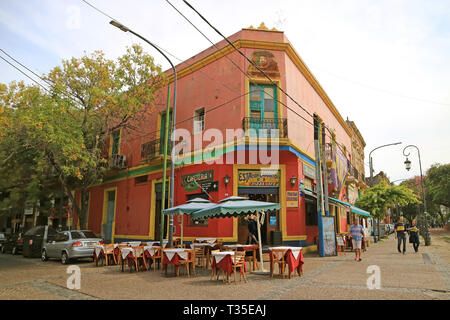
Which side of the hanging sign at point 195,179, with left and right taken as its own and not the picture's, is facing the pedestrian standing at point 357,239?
left

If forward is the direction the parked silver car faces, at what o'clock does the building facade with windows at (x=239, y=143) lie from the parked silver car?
The building facade with windows is roughly at 5 o'clock from the parked silver car.

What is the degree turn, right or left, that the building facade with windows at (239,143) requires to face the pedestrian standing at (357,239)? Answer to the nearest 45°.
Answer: approximately 45° to its left

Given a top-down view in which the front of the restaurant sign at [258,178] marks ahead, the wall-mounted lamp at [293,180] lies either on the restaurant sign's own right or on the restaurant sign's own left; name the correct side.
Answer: on the restaurant sign's own left

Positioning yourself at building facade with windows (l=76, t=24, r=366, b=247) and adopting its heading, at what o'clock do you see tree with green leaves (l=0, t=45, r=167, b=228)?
The tree with green leaves is roughly at 3 o'clock from the building facade with windows.

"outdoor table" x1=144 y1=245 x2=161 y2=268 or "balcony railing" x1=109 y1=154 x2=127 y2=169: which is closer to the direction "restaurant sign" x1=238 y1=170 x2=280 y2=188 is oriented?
the outdoor table

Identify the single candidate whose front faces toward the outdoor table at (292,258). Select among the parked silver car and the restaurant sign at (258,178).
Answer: the restaurant sign

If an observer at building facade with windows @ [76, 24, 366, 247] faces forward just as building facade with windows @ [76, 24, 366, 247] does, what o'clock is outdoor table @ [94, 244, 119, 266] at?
The outdoor table is roughly at 2 o'clock from the building facade with windows.

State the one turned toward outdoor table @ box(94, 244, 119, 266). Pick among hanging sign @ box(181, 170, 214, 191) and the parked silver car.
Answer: the hanging sign

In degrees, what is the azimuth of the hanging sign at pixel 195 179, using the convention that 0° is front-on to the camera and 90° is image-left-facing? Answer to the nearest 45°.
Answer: approximately 45°
